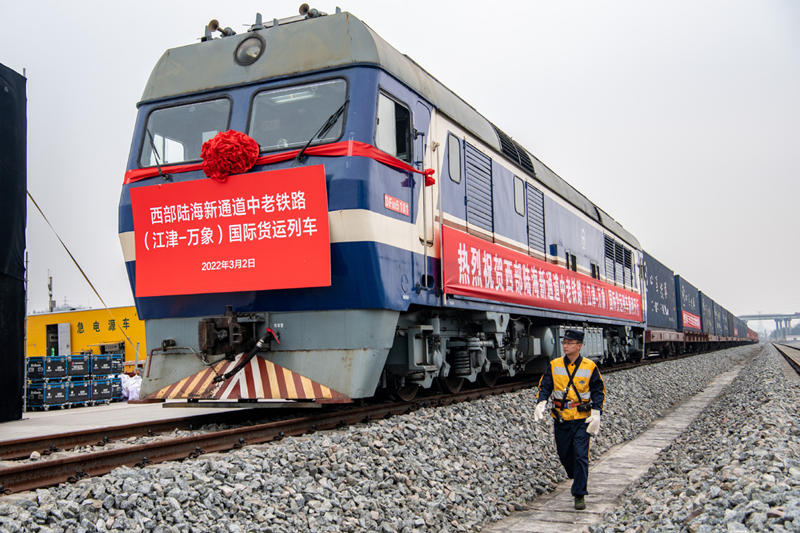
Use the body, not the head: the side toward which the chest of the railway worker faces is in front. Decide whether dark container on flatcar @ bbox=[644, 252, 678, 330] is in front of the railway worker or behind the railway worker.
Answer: behind

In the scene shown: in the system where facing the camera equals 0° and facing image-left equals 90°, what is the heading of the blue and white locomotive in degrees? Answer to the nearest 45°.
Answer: approximately 45°

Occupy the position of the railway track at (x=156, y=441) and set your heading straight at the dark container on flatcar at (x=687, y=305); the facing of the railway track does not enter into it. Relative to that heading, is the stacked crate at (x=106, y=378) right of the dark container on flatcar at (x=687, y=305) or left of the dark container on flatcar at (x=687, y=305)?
left

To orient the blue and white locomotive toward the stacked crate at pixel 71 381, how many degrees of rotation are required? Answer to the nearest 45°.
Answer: approximately 90° to its right

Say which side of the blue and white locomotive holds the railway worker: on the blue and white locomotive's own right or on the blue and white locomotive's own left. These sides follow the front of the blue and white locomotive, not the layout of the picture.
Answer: on the blue and white locomotive's own left

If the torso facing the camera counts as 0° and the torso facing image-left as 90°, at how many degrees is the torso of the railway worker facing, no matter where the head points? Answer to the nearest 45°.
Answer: approximately 0°

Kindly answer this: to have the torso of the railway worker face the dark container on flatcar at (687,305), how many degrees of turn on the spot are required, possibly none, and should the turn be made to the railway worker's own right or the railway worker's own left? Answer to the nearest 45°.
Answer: approximately 180°

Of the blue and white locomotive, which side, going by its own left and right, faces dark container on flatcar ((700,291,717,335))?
back

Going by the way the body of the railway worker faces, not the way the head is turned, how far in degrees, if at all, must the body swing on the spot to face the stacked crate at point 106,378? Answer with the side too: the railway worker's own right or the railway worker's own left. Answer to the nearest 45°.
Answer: approximately 135° to the railway worker's own right
